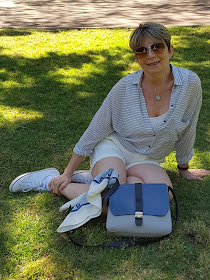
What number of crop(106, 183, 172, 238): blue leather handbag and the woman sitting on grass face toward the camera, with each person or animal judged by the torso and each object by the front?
2

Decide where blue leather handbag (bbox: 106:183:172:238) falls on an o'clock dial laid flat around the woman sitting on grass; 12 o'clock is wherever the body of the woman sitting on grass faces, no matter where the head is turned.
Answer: The blue leather handbag is roughly at 12 o'clock from the woman sitting on grass.

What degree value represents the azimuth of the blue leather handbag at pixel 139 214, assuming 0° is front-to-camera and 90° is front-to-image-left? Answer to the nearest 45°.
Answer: approximately 0°

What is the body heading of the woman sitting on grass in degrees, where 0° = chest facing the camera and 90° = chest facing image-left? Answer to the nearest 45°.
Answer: approximately 0°

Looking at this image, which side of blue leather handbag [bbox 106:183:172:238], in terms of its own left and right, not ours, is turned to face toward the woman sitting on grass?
back
